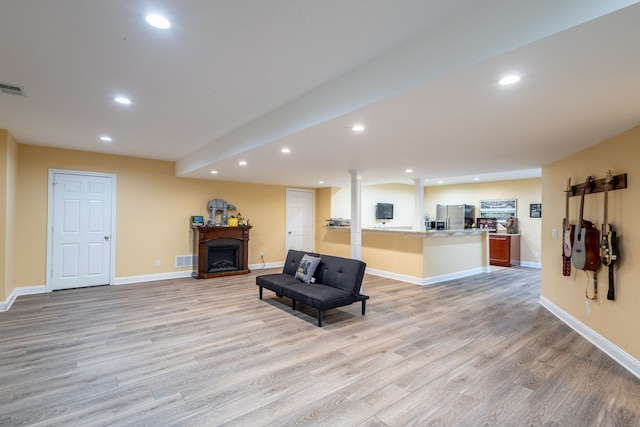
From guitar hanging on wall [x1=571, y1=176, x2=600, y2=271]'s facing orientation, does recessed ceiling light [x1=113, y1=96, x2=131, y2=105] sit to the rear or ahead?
ahead

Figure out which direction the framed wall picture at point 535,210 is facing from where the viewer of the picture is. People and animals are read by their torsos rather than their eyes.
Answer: facing the viewer

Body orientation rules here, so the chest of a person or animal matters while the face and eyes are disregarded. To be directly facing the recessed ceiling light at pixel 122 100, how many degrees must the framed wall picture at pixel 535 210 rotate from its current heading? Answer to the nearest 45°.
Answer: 0° — it already faces it

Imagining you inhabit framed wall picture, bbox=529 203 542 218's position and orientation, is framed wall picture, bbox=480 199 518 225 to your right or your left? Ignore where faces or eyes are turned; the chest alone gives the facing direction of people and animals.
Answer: on your right

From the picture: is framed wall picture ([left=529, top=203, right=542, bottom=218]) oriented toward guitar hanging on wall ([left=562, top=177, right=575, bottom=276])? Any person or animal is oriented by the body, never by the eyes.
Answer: yes

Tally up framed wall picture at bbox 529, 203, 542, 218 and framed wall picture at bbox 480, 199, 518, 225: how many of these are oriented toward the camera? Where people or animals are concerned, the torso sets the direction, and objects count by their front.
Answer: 2

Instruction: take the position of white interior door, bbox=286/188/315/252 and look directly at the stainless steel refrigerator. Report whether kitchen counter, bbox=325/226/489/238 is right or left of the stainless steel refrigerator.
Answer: right

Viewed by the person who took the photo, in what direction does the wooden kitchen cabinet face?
facing the viewer and to the left of the viewer

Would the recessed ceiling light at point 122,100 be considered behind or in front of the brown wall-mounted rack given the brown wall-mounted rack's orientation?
in front

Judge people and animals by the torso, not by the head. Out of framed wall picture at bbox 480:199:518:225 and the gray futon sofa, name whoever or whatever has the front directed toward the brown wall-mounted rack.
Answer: the framed wall picture

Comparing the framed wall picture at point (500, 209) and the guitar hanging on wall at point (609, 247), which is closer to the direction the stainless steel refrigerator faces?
the guitar hanging on wall

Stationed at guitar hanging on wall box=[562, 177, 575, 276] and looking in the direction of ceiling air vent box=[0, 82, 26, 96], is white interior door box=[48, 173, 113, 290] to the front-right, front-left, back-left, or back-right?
front-right

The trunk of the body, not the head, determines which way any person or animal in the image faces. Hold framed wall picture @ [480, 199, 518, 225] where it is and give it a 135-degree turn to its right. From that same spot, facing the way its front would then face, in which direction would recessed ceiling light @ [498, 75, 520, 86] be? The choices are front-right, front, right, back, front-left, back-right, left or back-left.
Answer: back-left
